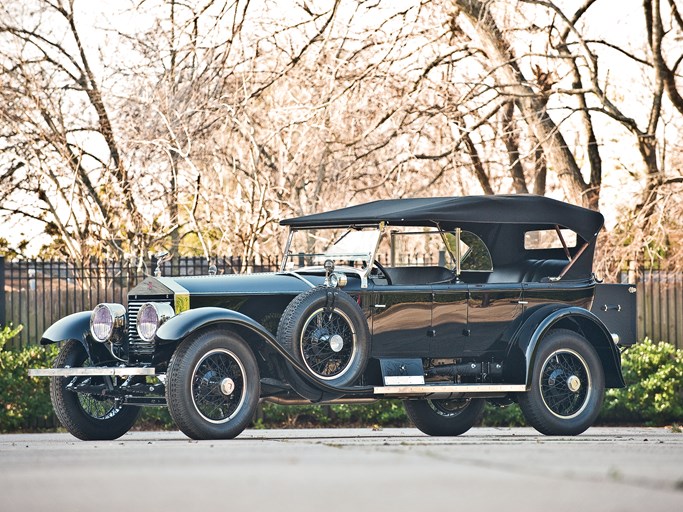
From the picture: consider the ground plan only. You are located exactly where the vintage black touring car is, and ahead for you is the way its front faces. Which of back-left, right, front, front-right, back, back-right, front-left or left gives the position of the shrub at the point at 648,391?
back

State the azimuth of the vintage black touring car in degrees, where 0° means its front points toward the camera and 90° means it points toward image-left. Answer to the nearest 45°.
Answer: approximately 45°

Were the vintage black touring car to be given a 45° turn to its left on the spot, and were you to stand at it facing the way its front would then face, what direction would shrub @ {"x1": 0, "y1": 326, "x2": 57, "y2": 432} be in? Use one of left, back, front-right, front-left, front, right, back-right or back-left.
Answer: back-right

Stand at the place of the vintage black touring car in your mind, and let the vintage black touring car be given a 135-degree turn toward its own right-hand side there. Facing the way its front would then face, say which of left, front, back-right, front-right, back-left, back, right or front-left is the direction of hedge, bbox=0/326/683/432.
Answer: front

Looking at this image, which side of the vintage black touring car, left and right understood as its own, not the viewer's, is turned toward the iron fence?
right
